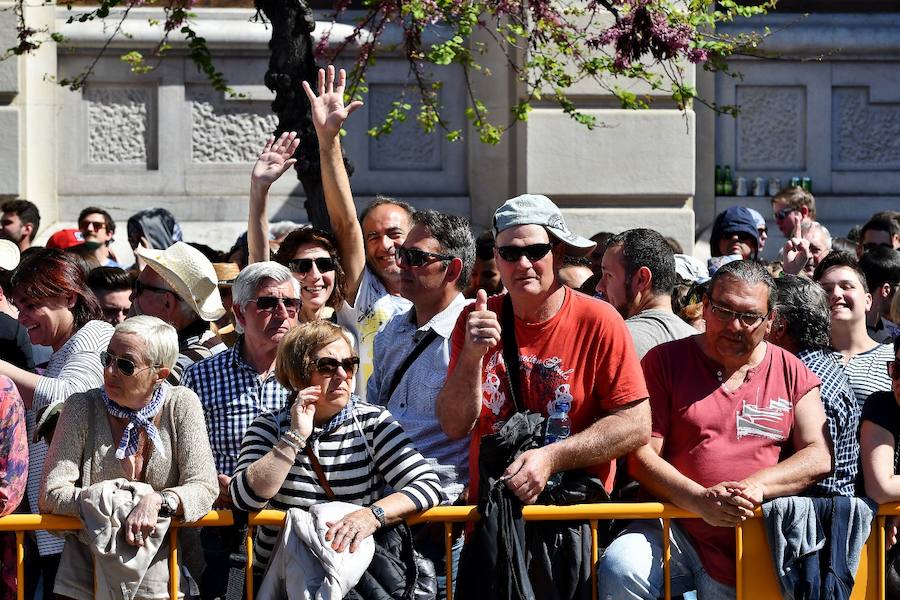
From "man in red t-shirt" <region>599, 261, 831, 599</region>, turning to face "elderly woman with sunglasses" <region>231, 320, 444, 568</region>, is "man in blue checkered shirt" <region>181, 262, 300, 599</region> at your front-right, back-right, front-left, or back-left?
front-right

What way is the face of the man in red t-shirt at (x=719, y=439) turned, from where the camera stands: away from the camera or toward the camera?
toward the camera

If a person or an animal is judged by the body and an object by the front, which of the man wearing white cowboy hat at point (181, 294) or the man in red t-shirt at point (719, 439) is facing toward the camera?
the man in red t-shirt

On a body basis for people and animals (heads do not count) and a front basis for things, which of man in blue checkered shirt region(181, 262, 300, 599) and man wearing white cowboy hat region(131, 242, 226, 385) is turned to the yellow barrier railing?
the man in blue checkered shirt

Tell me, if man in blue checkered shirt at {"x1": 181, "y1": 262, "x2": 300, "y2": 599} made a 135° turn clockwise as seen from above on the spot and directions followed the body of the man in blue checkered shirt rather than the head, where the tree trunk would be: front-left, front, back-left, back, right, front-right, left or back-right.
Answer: right

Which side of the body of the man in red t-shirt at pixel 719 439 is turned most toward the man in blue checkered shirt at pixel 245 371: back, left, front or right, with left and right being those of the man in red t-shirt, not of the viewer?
right

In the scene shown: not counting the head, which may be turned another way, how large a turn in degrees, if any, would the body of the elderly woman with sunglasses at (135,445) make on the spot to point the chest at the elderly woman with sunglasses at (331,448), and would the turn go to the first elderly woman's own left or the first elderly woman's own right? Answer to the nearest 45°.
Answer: approximately 90° to the first elderly woman's own left

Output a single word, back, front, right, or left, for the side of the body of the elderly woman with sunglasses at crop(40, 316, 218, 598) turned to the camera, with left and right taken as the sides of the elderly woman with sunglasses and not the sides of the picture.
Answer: front

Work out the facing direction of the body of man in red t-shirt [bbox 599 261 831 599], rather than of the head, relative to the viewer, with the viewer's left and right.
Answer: facing the viewer

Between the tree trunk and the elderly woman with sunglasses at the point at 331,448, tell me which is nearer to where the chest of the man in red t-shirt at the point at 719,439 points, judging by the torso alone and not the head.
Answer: the elderly woman with sunglasses

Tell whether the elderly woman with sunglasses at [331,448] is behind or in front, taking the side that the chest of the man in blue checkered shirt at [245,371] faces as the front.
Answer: in front

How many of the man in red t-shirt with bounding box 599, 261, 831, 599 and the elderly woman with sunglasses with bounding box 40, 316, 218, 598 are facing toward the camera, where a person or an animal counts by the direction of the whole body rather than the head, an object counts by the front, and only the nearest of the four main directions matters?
2
